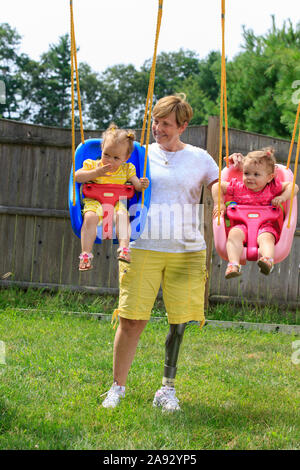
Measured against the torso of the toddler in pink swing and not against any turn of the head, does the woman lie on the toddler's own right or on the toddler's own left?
on the toddler's own right

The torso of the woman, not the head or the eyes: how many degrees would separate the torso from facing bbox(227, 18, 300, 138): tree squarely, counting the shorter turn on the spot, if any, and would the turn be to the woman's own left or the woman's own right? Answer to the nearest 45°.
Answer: approximately 180°

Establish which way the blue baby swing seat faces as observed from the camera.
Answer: facing the viewer

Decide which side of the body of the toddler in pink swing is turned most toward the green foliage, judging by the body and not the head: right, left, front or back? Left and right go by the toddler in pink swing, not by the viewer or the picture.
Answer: back

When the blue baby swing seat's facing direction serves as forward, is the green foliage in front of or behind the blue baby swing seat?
behind

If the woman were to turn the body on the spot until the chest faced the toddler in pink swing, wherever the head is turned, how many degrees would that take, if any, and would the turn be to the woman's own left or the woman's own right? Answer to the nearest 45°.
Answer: approximately 90° to the woman's own left

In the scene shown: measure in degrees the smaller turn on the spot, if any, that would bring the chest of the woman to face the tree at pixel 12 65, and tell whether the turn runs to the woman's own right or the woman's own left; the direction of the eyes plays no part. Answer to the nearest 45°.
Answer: approximately 180°

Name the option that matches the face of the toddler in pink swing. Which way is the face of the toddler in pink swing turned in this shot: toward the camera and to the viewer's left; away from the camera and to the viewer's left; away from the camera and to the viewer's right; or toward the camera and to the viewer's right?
toward the camera and to the viewer's left

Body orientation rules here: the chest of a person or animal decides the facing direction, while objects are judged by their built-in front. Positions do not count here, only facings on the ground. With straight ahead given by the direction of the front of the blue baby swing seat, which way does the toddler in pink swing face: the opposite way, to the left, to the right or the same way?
the same way

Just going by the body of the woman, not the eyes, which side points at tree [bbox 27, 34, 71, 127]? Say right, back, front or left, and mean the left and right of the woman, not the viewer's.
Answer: back

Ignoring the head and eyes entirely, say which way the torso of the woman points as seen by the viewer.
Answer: toward the camera

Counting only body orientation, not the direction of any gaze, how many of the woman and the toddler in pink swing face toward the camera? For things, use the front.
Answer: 2

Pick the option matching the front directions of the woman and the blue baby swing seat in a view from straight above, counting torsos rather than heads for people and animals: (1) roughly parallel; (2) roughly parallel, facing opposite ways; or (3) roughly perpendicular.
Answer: roughly parallel
